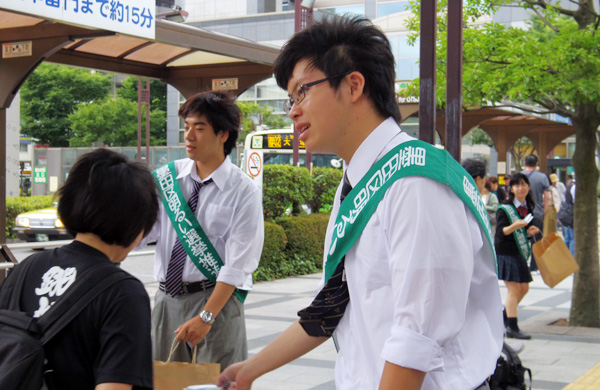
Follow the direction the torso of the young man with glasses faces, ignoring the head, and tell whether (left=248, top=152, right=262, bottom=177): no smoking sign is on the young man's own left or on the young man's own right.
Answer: on the young man's own right

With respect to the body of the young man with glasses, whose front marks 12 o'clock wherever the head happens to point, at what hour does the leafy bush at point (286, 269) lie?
The leafy bush is roughly at 3 o'clock from the young man with glasses.

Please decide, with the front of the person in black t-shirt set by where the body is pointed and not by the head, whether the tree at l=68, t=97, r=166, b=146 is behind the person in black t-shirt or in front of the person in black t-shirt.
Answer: in front

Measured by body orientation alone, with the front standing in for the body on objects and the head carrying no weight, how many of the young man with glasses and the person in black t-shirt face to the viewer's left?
1

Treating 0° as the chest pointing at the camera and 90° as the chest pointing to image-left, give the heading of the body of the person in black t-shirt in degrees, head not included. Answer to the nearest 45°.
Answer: approximately 225°

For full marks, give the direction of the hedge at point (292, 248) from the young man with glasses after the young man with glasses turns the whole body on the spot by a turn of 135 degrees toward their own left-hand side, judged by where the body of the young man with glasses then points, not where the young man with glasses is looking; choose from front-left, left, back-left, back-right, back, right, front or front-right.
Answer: back-left

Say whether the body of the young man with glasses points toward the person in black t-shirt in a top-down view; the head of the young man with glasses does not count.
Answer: yes

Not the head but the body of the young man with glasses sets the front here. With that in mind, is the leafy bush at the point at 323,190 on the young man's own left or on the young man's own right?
on the young man's own right

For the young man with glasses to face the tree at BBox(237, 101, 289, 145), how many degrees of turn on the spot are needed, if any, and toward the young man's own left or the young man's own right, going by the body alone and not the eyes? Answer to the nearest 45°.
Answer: approximately 90° to the young man's own right

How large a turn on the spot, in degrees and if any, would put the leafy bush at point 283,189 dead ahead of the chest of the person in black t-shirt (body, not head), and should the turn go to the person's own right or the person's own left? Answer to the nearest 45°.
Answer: approximately 45° to the person's own left

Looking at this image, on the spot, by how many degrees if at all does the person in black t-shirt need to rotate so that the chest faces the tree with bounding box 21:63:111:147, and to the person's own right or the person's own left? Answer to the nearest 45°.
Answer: approximately 45° to the person's own left

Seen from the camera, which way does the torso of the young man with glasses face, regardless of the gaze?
to the viewer's left
